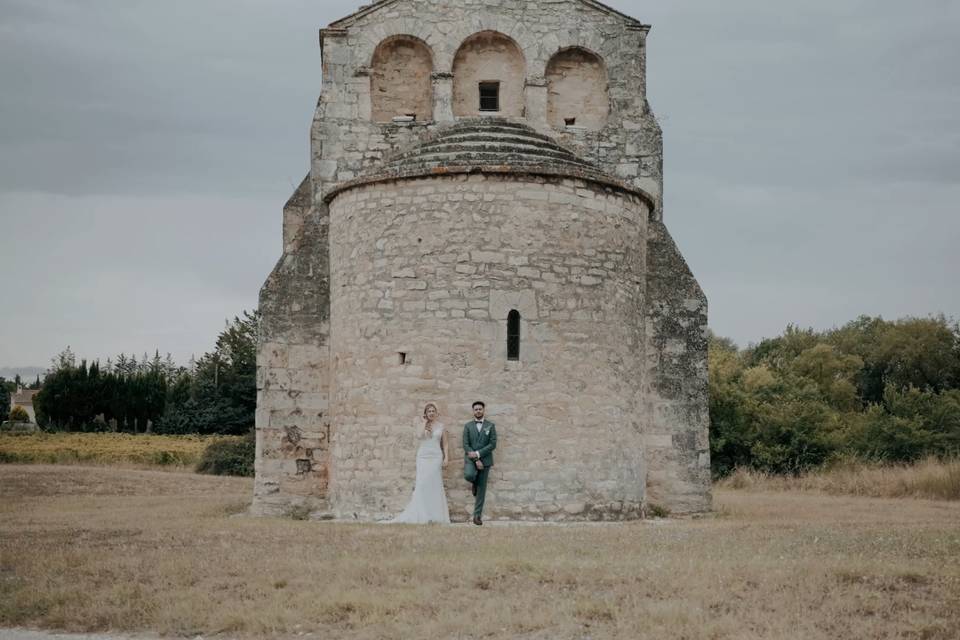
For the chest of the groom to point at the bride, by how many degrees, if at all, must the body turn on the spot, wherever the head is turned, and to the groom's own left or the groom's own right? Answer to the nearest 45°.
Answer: approximately 90° to the groom's own right

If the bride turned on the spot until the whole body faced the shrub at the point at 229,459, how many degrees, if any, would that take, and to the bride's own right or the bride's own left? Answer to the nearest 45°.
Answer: approximately 180°

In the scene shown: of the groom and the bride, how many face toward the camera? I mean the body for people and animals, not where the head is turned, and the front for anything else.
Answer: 2

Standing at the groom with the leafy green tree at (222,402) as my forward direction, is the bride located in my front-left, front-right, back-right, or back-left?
front-left

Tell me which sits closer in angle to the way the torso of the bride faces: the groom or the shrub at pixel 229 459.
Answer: the groom

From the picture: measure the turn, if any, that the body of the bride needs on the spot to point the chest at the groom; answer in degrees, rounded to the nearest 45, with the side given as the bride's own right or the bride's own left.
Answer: approximately 90° to the bride's own left

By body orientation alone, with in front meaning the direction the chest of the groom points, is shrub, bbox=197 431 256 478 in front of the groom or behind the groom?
behind

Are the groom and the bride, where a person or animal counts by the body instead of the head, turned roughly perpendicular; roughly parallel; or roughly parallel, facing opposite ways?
roughly parallel

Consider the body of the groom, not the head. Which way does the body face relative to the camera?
toward the camera

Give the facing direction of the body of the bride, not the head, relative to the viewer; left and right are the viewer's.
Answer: facing the viewer

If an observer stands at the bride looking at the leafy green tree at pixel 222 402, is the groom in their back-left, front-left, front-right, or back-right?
back-right
